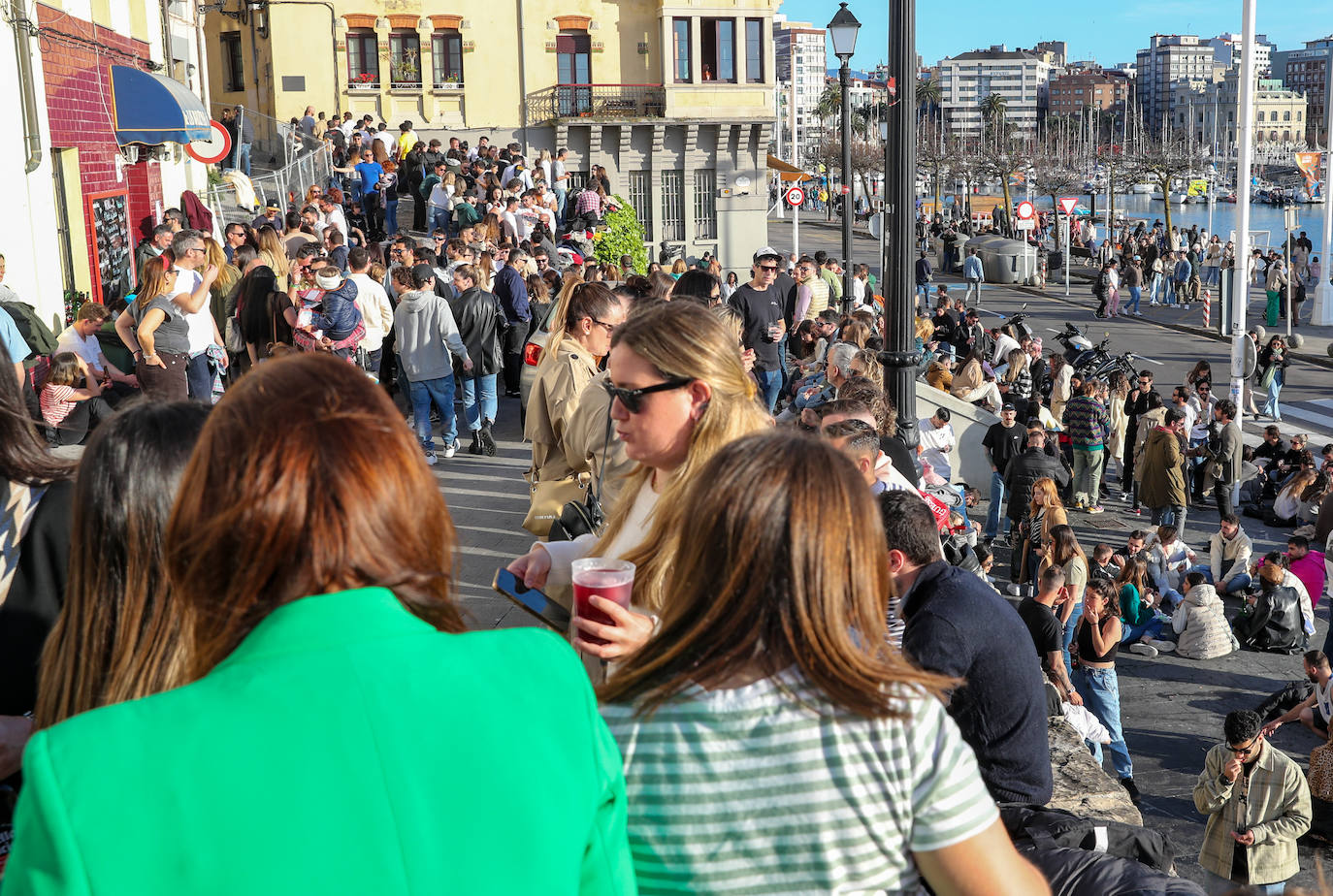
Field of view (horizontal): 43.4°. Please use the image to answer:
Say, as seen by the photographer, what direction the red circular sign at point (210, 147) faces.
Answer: facing the viewer

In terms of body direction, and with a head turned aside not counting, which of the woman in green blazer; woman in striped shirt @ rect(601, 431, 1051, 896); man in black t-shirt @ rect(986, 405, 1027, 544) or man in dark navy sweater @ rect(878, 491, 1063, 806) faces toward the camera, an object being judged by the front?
the man in black t-shirt

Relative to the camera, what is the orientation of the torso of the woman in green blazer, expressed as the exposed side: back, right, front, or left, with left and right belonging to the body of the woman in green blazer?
back

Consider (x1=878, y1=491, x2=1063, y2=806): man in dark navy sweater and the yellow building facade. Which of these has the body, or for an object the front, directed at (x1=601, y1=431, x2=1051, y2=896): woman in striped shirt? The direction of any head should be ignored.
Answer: the yellow building facade

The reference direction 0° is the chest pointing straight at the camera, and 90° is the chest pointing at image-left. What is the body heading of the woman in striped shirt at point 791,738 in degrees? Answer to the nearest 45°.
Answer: approximately 180°

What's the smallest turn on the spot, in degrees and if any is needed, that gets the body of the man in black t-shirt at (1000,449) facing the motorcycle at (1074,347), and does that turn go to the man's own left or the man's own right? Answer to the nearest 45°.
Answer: approximately 180°

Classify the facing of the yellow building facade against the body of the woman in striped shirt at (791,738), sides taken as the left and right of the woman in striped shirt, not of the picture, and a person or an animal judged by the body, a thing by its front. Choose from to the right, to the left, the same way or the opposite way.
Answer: the opposite way

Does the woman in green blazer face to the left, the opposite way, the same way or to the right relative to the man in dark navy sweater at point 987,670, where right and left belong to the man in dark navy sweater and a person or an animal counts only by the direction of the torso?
the same way

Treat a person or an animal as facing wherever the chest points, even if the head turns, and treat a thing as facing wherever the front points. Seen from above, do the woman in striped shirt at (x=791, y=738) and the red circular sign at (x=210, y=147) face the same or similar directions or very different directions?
very different directions

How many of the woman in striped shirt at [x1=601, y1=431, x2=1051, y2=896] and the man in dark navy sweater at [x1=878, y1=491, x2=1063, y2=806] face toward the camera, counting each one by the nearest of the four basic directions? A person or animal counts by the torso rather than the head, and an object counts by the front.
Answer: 0

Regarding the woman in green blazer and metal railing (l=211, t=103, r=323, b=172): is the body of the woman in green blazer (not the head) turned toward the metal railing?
yes

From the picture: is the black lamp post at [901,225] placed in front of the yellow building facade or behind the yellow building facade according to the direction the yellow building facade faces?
in front

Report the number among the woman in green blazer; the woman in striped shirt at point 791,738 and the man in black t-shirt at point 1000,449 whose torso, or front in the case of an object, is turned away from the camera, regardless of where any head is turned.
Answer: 2

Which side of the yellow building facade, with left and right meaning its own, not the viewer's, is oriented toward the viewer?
front

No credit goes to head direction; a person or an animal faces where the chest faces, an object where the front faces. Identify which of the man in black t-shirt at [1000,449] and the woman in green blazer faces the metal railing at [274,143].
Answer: the woman in green blazer

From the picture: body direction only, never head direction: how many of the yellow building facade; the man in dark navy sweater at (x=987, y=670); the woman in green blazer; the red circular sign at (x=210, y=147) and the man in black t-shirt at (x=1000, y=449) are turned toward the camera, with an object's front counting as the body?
3

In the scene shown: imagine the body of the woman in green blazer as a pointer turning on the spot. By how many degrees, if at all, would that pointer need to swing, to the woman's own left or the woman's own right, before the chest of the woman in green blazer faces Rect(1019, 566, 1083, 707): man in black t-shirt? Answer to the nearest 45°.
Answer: approximately 45° to the woman's own right
